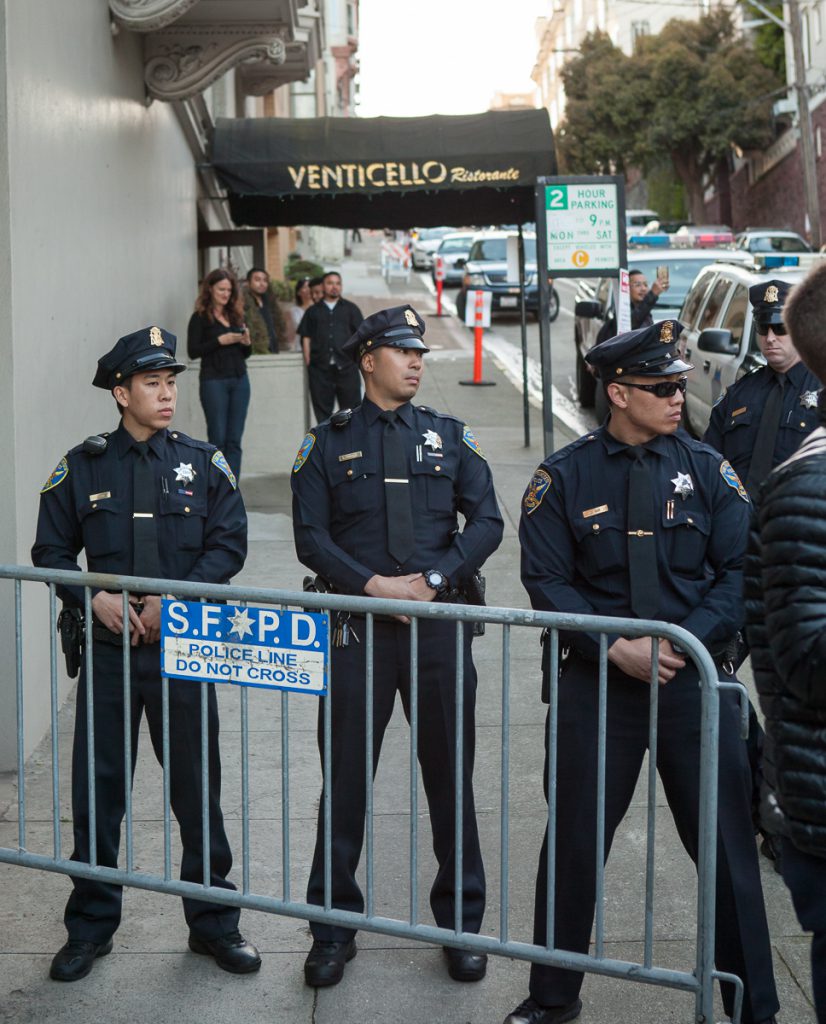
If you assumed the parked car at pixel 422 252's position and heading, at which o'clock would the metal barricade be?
The metal barricade is roughly at 12 o'clock from the parked car.

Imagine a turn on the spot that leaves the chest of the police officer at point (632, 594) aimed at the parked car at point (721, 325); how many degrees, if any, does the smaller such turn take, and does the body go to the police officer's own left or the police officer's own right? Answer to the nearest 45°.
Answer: approximately 180°

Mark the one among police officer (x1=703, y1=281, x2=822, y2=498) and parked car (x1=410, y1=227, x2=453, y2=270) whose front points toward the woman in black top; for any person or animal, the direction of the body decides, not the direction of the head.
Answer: the parked car

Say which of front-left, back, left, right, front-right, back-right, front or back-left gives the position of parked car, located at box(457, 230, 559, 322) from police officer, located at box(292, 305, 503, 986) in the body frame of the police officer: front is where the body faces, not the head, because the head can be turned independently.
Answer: back

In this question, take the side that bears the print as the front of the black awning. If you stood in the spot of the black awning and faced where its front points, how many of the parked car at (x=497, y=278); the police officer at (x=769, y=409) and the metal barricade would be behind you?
1

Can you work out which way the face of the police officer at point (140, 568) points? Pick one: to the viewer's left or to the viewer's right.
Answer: to the viewer's right

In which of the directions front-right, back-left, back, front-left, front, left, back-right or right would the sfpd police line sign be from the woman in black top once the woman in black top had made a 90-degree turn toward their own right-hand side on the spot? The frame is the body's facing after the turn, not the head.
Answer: front-left

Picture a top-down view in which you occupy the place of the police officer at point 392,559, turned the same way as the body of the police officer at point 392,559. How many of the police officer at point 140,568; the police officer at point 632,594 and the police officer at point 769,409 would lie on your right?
1

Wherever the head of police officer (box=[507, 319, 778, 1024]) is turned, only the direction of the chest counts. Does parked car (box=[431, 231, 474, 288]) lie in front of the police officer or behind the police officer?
behind

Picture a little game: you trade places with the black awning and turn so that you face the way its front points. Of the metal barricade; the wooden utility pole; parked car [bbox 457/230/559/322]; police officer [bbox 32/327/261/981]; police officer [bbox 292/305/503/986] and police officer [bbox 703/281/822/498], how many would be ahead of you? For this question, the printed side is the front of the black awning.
4

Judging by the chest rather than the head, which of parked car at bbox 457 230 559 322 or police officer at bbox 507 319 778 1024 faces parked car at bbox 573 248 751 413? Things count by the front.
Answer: parked car at bbox 457 230 559 322

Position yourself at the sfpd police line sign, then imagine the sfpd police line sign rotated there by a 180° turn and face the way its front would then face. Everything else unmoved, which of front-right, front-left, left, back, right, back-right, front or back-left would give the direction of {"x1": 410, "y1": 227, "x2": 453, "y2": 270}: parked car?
front

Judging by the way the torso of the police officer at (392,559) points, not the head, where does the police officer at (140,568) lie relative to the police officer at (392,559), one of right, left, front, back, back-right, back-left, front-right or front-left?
right
